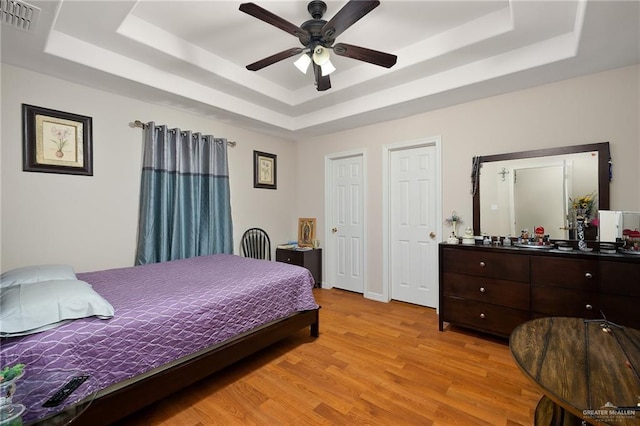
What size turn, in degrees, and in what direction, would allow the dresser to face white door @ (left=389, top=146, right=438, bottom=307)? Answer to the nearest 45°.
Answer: approximately 90° to its right

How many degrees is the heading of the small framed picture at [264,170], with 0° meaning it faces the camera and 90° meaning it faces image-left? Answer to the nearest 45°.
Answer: approximately 315°

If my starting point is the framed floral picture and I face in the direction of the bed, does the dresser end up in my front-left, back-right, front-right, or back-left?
front-left

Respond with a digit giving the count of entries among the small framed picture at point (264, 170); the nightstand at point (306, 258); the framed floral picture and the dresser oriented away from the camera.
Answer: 0

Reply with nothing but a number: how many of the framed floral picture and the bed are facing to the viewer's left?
0

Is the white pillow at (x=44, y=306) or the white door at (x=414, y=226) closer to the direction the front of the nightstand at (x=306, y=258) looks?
the white pillow

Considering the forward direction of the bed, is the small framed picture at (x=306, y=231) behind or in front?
in front

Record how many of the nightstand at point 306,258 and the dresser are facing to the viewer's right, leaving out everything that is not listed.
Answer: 0

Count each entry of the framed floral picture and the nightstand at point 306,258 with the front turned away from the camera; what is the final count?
0

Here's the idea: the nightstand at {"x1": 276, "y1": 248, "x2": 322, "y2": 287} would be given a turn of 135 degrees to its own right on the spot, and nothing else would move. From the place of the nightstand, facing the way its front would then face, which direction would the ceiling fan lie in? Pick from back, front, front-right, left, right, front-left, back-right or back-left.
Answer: back

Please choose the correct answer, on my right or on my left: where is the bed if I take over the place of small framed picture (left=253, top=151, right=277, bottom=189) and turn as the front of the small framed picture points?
on my right

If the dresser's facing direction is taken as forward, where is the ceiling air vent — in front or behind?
in front

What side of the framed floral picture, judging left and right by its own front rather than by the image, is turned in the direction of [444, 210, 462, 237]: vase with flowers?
front

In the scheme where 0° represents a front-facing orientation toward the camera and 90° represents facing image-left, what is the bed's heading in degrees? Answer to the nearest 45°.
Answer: approximately 225°

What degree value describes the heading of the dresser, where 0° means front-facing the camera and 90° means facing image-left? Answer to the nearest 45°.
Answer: approximately 45°
